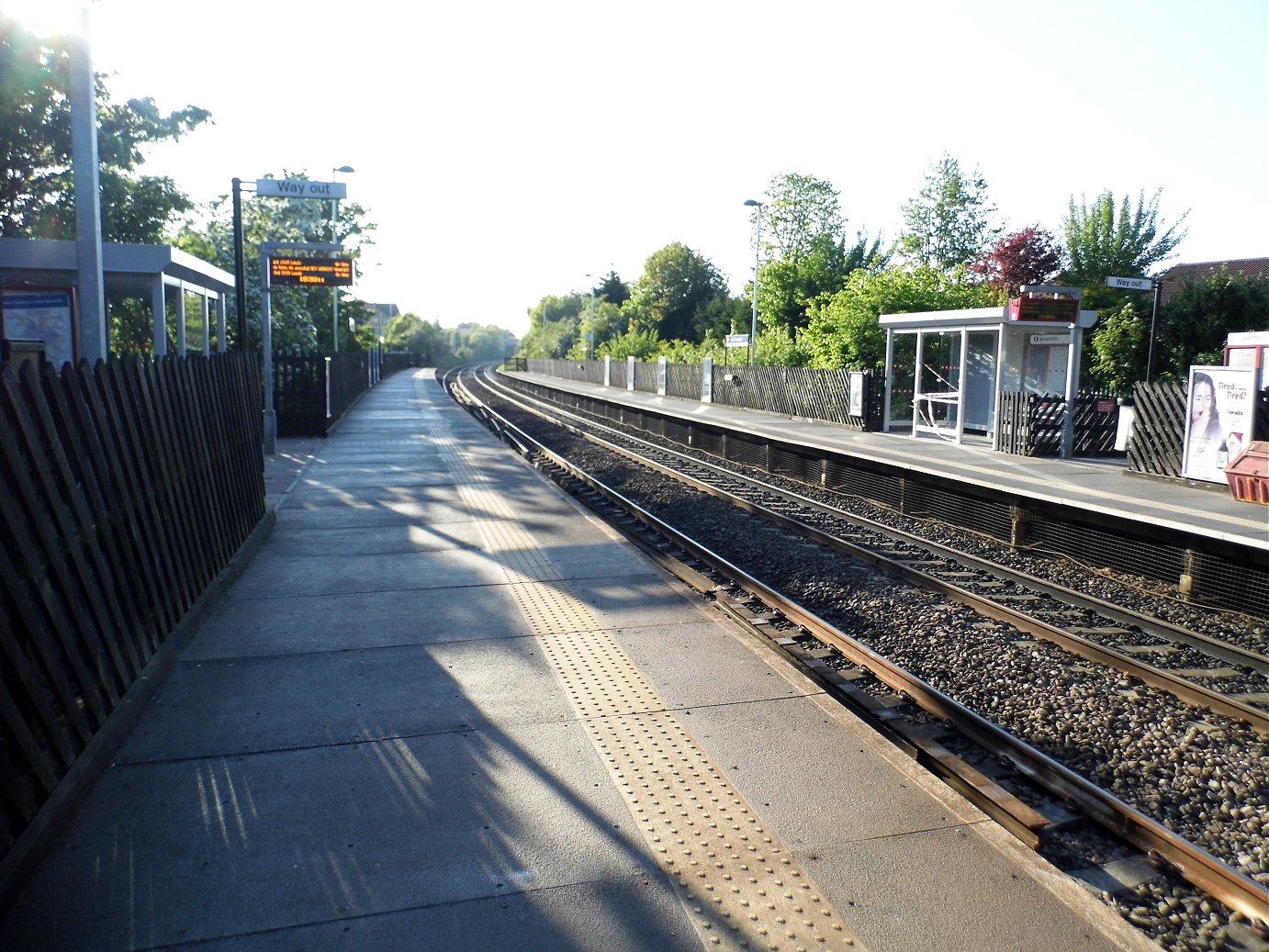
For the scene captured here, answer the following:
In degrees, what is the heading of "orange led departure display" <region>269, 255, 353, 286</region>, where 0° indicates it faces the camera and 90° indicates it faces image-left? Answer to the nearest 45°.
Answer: approximately 0°

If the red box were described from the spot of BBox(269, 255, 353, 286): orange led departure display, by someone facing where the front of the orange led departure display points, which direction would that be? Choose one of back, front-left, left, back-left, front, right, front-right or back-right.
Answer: front-left

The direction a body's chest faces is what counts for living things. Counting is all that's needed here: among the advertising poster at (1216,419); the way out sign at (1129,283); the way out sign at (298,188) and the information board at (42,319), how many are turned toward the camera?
4

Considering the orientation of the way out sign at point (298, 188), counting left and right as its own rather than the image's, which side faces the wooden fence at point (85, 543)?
front

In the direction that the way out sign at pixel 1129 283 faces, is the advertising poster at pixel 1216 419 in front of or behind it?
in front

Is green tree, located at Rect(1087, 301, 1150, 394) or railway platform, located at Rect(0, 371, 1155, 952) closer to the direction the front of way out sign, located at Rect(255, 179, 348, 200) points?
the railway platform

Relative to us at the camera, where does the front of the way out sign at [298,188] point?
facing the viewer

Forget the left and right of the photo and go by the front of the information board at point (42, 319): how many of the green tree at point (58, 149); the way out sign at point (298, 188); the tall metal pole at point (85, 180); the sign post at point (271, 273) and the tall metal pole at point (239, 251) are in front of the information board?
1

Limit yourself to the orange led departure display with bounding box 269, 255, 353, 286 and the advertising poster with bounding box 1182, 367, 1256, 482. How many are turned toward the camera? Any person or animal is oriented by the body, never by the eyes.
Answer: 2

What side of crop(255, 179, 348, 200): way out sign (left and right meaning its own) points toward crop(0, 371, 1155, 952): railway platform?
front

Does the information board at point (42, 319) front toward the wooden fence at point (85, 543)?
yes

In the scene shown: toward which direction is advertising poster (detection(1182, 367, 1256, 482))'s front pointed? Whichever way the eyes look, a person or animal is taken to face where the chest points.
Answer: toward the camera

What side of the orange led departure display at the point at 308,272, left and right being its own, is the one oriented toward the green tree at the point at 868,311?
left

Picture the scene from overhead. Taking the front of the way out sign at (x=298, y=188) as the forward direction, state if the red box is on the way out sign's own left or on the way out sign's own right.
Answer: on the way out sign's own left

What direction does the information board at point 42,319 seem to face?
toward the camera
